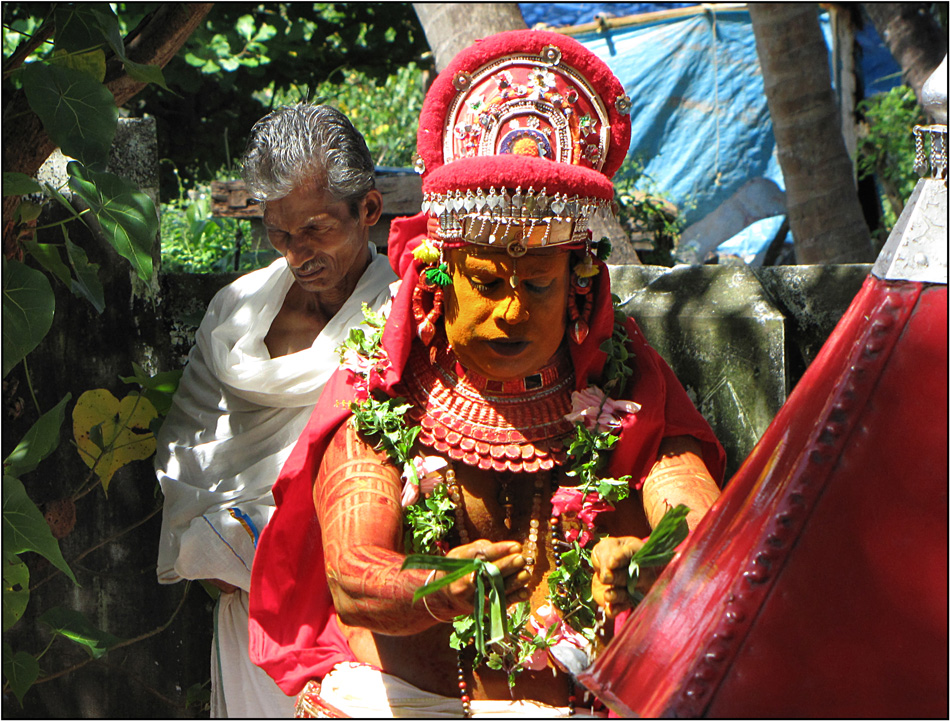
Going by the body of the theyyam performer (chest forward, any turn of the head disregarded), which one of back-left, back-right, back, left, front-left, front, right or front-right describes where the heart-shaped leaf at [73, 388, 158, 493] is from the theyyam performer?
back-right

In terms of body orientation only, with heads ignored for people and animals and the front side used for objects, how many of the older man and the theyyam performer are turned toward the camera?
2

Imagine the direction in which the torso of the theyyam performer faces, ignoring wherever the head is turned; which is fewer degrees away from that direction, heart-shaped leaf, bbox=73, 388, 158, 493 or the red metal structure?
the red metal structure

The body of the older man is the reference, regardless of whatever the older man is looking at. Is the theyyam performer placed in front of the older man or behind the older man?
in front

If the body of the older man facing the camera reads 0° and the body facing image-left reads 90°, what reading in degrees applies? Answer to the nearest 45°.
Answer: approximately 0°

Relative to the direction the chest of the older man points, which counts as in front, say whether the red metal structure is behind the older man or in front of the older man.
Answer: in front

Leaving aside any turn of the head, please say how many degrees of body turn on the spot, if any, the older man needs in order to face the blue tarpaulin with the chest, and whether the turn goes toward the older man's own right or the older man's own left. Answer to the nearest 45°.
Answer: approximately 135° to the older man's own left
